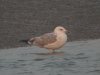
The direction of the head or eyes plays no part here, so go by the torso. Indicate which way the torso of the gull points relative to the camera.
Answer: to the viewer's right
